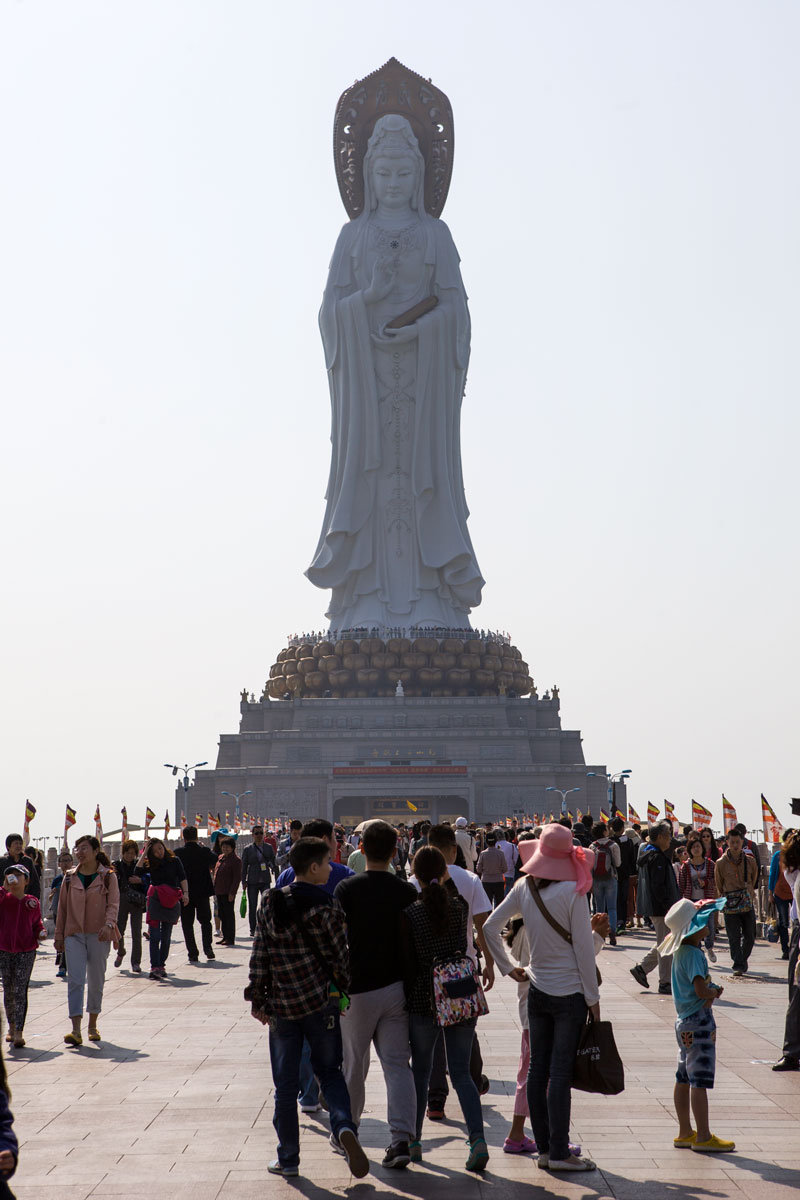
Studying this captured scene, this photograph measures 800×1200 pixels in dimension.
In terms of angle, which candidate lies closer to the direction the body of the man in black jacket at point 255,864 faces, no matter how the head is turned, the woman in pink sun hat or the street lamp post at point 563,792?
the woman in pink sun hat

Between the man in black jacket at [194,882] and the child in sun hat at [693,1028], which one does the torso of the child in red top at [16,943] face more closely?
the child in sun hat

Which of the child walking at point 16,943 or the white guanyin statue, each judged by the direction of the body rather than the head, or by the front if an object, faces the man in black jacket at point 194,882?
the white guanyin statue

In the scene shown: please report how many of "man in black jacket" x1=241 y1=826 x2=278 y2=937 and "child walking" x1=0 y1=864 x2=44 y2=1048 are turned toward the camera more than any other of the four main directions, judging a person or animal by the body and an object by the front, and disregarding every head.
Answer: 2

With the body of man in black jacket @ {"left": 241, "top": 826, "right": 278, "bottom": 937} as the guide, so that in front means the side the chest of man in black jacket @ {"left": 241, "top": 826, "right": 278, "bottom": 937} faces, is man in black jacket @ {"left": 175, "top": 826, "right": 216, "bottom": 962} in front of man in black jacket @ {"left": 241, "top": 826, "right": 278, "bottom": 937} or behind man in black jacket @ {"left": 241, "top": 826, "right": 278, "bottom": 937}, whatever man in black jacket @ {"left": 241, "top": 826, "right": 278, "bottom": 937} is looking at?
in front

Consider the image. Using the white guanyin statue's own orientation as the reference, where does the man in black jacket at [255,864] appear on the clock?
The man in black jacket is roughly at 12 o'clock from the white guanyin statue.

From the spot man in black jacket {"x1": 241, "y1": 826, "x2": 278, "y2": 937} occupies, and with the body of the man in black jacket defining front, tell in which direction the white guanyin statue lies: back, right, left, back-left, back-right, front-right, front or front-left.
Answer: back

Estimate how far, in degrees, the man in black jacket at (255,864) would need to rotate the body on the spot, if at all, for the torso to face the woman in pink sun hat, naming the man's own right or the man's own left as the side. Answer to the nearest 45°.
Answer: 0° — they already face them

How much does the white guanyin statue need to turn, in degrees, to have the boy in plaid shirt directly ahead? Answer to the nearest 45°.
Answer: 0° — it already faces them

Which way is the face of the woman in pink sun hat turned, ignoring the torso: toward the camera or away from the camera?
away from the camera

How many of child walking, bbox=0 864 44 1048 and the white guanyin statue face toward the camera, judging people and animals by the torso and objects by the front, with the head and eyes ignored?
2
